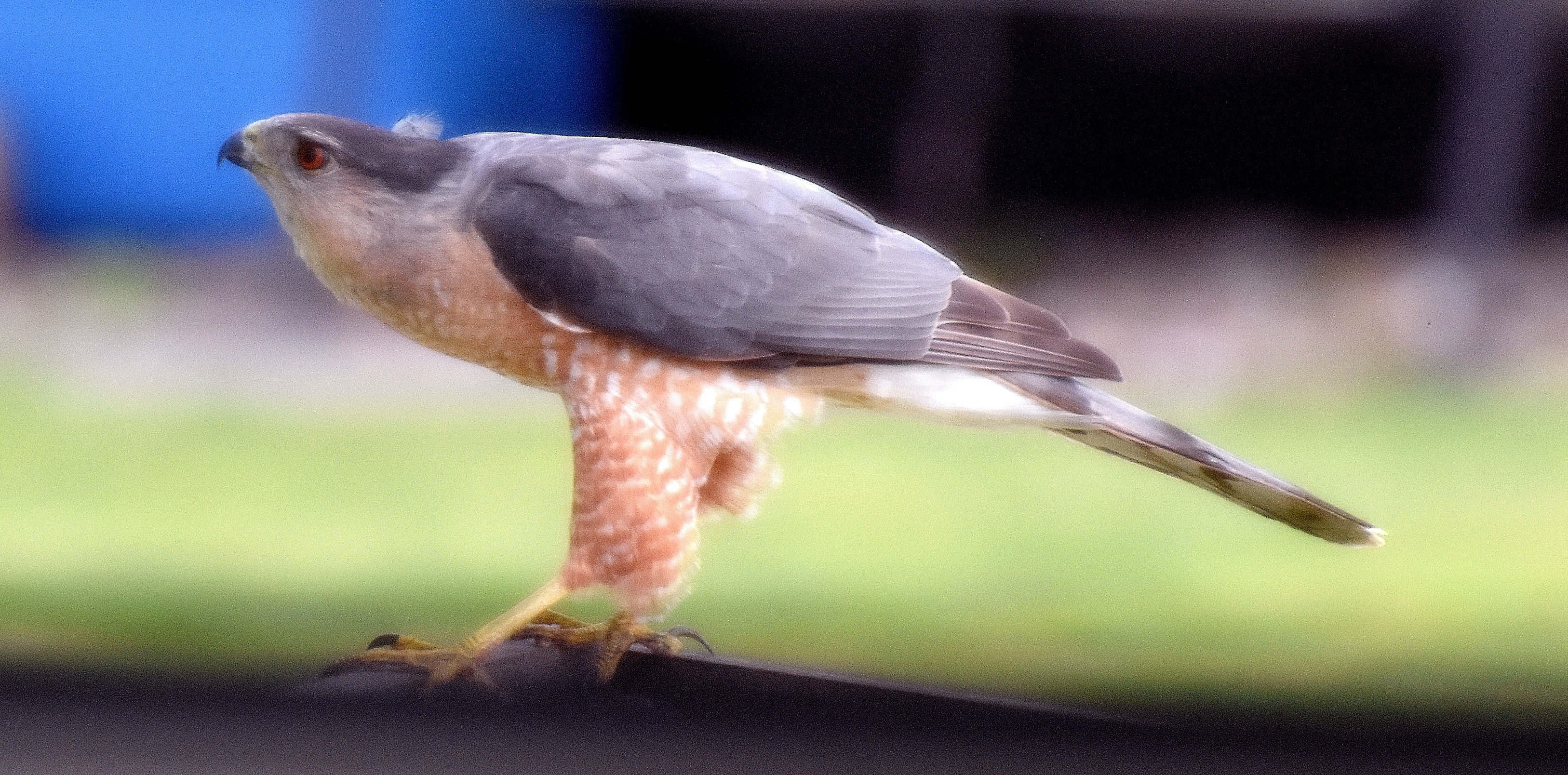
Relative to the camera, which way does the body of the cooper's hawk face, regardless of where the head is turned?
to the viewer's left
